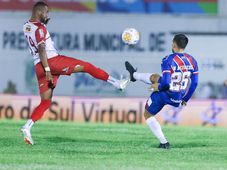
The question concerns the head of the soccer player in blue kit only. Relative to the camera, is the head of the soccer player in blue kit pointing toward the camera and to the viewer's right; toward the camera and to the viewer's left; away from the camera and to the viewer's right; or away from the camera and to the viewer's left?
away from the camera and to the viewer's left

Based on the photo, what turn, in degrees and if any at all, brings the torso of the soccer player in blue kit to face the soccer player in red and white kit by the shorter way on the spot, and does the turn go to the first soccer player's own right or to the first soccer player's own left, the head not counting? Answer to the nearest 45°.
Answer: approximately 45° to the first soccer player's own left

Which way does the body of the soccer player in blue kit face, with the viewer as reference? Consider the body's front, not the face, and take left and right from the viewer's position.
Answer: facing away from the viewer and to the left of the viewer

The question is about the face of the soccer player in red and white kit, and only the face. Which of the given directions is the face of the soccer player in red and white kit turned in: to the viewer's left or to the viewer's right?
to the viewer's right
